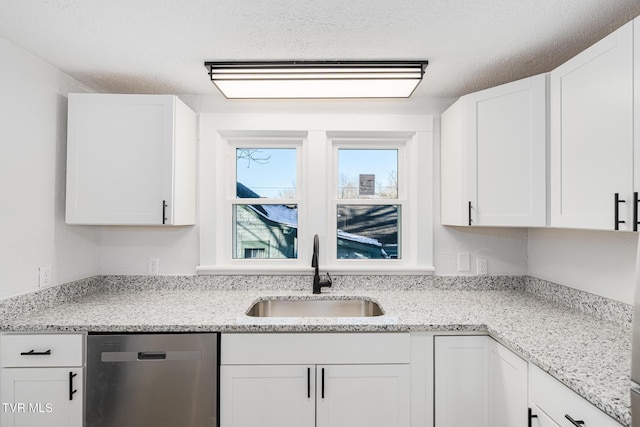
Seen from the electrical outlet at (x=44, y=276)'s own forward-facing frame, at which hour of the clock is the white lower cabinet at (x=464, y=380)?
The white lower cabinet is roughly at 12 o'clock from the electrical outlet.

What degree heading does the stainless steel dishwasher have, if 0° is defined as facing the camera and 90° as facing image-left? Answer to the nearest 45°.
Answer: approximately 0°

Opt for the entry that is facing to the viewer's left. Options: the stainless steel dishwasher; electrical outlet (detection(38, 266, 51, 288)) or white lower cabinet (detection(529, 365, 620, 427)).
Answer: the white lower cabinet

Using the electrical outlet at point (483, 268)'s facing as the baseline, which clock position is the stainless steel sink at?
The stainless steel sink is roughly at 2 o'clock from the electrical outlet.

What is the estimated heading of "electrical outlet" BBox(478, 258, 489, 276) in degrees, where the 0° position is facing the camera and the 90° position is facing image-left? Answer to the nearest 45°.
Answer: approximately 0°
